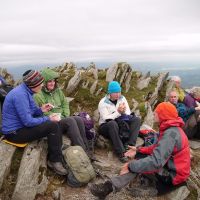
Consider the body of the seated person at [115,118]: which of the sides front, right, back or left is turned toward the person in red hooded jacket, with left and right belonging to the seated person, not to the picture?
front

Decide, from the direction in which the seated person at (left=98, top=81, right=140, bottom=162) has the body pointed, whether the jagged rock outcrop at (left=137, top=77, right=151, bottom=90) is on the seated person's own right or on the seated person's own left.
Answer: on the seated person's own left

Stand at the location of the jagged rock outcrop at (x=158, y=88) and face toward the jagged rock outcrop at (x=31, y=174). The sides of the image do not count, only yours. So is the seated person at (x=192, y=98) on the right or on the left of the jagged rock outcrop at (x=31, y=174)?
left

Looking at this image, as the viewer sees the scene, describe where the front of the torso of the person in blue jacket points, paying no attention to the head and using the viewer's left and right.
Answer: facing to the right of the viewer

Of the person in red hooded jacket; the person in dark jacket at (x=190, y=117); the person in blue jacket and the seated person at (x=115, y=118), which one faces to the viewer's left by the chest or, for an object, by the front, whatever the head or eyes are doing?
the person in red hooded jacket

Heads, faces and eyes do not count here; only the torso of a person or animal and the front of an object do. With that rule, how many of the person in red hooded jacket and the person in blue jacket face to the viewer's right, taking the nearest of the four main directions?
1

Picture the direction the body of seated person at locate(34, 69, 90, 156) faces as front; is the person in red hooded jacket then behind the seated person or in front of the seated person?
in front

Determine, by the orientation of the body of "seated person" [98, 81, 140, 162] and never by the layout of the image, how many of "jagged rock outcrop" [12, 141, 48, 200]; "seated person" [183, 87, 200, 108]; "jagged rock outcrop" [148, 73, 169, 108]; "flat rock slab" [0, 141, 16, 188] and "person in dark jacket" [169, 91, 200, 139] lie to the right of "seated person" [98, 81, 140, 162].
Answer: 2

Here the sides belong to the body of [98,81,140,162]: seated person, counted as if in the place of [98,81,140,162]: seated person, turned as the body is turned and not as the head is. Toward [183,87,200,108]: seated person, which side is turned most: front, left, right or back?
left

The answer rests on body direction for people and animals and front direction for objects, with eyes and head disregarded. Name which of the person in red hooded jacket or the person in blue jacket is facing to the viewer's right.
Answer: the person in blue jacket

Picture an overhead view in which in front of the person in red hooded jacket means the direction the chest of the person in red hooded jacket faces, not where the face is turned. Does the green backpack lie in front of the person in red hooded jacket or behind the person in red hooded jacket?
in front

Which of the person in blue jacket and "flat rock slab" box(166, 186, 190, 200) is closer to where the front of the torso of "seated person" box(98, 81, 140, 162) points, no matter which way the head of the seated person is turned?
the flat rock slab

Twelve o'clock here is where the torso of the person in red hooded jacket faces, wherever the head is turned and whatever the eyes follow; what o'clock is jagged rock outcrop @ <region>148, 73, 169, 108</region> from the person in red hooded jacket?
The jagged rock outcrop is roughly at 3 o'clock from the person in red hooded jacket.
